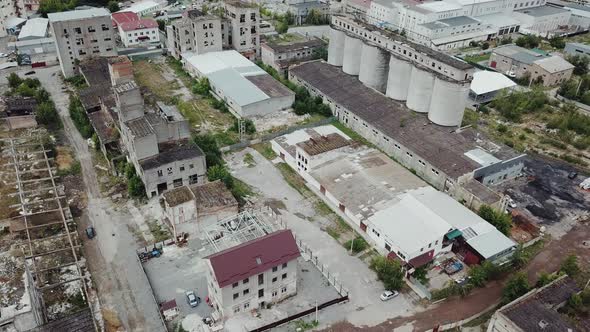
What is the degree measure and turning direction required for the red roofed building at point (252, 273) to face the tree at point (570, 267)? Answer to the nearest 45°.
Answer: approximately 45° to its left

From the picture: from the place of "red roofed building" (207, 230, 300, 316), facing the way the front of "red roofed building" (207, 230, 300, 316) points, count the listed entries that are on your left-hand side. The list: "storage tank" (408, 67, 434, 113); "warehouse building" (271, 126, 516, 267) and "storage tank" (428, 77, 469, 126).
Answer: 3

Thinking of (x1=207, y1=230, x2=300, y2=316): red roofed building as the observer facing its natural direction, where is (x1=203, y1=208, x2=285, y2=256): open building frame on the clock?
The open building frame is roughly at 7 o'clock from the red roofed building.

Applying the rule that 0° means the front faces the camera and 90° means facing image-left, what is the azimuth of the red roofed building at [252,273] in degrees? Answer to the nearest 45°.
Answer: approximately 315°

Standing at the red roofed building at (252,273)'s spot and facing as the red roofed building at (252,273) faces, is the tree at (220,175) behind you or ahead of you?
behind

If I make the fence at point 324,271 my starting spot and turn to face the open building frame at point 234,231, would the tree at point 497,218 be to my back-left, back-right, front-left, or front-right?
back-right

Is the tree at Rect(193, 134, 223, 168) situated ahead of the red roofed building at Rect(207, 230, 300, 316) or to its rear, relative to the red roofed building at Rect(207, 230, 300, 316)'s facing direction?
to the rear
